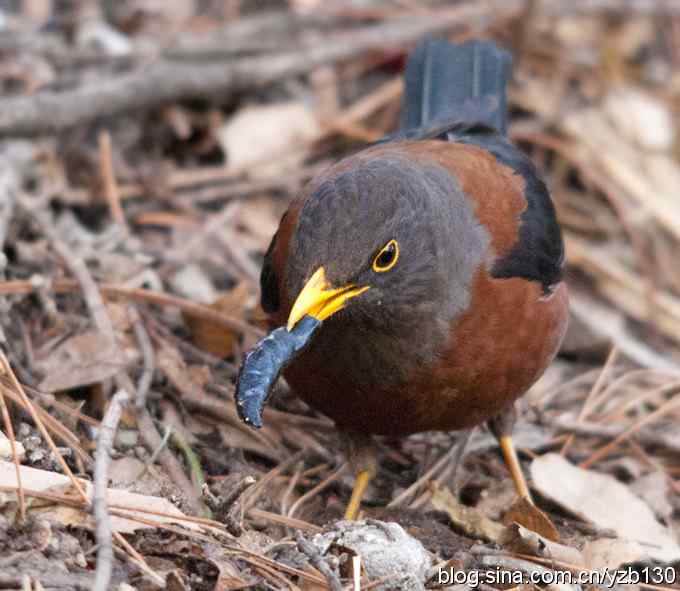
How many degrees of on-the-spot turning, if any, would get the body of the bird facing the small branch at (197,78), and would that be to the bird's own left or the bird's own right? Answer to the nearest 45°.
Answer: approximately 90° to the bird's own right

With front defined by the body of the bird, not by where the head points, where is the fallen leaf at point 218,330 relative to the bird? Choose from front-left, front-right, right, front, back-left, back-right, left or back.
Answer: right

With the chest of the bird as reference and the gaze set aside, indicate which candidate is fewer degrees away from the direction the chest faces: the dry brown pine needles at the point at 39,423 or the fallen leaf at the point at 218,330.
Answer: the dry brown pine needles

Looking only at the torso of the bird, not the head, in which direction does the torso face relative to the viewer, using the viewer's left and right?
facing the viewer and to the left of the viewer

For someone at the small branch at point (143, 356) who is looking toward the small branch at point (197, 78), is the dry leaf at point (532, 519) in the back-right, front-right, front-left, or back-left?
back-right

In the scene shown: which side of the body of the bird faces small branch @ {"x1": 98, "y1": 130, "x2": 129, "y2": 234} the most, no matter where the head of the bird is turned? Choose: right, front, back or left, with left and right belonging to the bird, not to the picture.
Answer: right

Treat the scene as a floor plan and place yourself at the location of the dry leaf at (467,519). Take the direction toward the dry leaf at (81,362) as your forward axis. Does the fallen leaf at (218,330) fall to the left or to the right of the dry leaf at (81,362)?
right

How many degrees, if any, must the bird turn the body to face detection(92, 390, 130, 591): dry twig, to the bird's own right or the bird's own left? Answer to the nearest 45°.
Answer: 0° — it already faces it

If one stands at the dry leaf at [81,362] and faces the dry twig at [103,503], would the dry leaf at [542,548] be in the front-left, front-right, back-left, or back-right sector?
front-left

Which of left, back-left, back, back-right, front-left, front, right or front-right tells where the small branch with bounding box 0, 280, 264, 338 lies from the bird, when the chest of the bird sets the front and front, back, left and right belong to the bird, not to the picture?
right

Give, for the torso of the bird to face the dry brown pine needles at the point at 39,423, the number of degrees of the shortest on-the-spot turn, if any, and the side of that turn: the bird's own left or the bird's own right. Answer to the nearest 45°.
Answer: approximately 90° to the bird's own right
